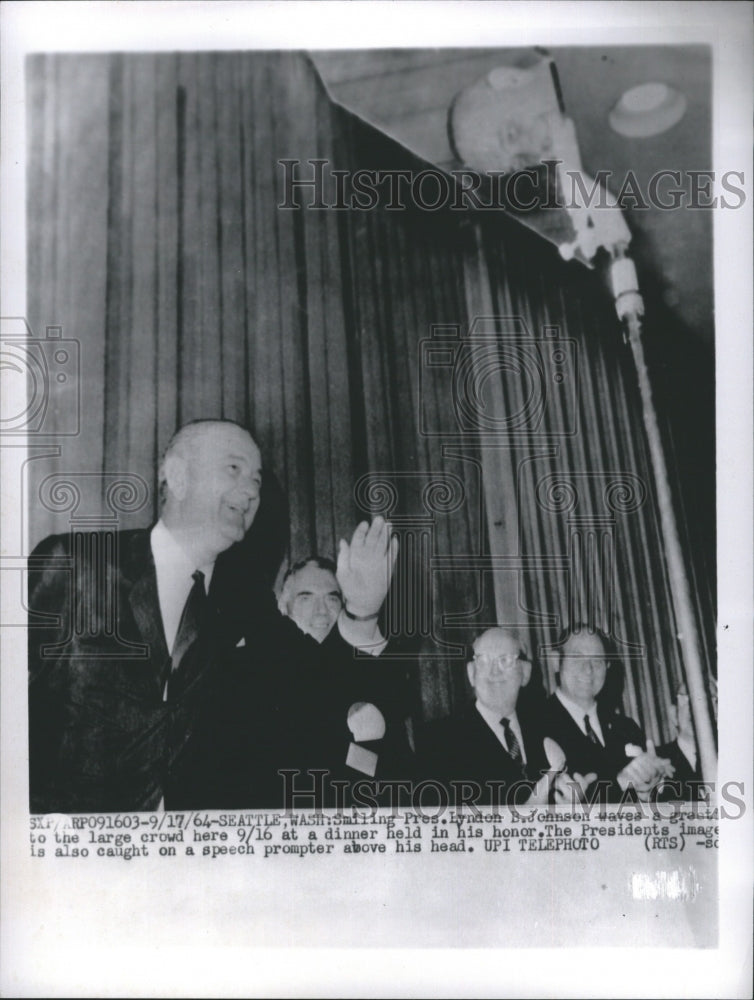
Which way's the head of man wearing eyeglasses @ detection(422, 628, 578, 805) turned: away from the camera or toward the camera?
toward the camera

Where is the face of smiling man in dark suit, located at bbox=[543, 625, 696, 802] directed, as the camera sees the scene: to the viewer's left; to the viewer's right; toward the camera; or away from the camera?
toward the camera

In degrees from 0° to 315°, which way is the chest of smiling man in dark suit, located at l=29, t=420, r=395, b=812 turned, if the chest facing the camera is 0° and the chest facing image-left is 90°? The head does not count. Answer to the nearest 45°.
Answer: approximately 315°
